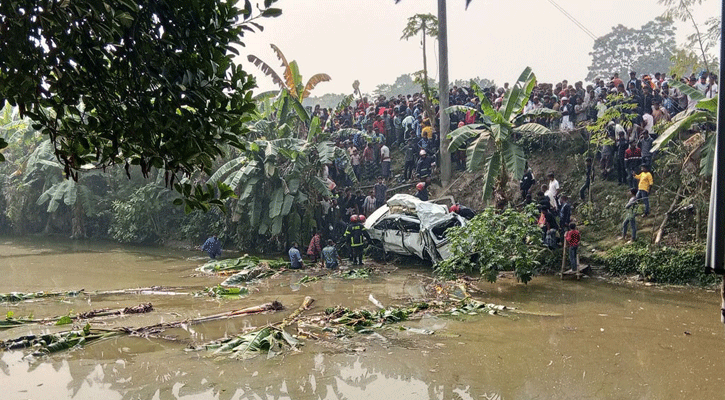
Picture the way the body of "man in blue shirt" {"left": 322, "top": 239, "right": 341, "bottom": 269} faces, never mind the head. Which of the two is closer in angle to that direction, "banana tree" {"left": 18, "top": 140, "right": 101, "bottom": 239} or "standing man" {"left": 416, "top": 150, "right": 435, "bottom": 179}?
the standing man

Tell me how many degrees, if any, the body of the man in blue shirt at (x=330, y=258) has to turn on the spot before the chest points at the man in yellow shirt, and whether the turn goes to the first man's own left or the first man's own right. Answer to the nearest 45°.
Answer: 0° — they already face them

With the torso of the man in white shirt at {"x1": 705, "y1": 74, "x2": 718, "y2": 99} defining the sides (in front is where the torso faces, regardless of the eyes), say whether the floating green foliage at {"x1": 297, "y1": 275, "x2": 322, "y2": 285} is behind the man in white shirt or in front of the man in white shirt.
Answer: in front

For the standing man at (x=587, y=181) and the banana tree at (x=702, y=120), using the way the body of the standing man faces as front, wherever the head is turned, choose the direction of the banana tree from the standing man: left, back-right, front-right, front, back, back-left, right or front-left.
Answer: back-left

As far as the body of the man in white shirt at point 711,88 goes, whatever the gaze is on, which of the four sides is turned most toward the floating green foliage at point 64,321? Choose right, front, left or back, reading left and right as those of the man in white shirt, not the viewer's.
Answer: front

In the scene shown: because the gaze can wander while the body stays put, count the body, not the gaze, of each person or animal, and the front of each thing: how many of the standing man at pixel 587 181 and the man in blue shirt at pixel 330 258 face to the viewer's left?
1

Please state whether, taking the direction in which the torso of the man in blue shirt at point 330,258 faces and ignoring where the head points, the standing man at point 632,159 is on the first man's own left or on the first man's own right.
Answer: on the first man's own right

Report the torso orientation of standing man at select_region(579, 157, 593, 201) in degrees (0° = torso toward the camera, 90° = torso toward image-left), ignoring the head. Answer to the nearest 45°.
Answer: approximately 90°

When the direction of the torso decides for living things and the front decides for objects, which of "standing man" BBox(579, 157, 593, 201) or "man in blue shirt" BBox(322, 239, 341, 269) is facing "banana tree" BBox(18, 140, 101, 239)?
the standing man

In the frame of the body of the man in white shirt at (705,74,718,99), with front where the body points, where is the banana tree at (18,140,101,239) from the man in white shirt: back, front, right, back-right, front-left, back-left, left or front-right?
front-right

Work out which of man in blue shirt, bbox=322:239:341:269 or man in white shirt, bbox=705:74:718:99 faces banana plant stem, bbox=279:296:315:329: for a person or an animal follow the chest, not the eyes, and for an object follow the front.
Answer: the man in white shirt

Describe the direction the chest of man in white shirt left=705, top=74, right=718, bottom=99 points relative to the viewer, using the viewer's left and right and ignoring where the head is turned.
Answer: facing the viewer and to the left of the viewer

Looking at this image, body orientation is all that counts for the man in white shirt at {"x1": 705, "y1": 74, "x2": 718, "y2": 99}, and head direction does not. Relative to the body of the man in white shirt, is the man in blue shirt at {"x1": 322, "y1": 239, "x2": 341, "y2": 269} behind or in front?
in front

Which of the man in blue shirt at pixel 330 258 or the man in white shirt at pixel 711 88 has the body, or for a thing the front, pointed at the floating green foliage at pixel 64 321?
the man in white shirt

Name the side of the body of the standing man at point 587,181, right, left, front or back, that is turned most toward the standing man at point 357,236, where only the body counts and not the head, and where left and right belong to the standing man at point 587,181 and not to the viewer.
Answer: front

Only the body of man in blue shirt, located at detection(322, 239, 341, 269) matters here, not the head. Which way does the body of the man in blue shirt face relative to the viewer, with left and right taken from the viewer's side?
facing away from the viewer and to the right of the viewer
